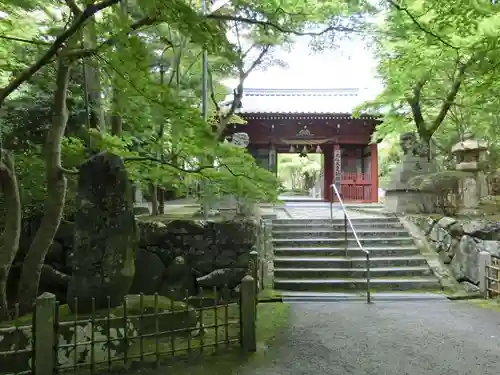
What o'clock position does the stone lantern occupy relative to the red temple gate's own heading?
The stone lantern is roughly at 11 o'clock from the red temple gate.

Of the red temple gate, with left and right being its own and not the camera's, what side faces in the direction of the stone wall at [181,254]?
front

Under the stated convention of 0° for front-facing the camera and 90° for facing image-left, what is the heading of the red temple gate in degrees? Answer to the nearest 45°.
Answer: approximately 0°

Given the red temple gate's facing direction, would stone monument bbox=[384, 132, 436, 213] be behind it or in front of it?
in front

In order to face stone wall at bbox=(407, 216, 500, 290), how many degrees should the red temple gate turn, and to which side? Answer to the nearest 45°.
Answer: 0° — it already faces it
